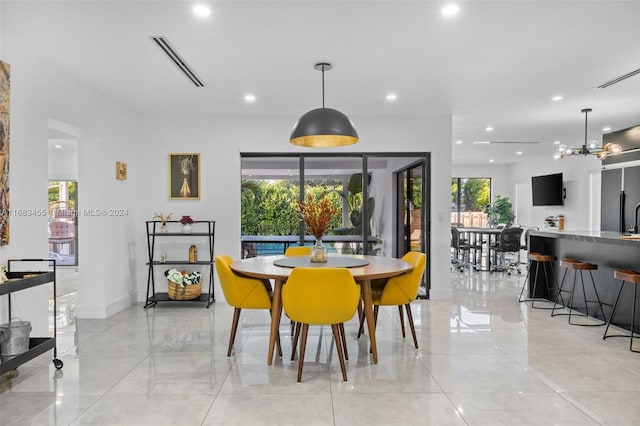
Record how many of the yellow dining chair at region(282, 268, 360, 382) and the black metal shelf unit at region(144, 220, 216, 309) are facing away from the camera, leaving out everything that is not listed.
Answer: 1

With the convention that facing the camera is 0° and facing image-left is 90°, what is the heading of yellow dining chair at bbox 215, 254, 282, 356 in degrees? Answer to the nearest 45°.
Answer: approximately 270°

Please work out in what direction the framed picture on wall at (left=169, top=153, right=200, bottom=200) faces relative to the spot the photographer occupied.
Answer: facing the viewer

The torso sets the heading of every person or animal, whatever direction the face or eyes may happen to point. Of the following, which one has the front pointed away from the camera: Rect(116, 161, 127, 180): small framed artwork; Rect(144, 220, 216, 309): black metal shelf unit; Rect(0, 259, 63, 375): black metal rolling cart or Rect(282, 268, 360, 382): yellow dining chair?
the yellow dining chair

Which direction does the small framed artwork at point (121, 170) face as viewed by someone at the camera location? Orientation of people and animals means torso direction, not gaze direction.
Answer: facing the viewer and to the right of the viewer

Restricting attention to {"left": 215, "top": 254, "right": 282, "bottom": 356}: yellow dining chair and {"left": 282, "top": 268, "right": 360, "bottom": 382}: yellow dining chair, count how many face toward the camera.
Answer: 0

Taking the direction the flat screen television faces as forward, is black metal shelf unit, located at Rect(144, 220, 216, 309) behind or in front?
in front

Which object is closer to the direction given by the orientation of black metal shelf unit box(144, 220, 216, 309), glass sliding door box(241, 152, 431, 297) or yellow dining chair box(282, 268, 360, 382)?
the yellow dining chair

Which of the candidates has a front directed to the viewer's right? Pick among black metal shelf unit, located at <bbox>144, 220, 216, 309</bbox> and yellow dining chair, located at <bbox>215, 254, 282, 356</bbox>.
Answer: the yellow dining chair

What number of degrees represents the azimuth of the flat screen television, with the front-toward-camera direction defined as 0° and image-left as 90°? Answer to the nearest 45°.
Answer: approximately 45°

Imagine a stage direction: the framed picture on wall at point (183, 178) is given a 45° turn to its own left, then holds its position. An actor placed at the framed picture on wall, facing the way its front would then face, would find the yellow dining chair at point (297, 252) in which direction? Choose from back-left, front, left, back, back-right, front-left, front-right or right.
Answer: front

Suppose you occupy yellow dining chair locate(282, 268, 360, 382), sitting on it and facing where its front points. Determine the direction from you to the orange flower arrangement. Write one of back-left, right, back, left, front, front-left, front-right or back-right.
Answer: front

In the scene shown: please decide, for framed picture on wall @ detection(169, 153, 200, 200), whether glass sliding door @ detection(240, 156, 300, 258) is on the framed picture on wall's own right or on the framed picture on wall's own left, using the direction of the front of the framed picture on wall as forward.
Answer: on the framed picture on wall's own left

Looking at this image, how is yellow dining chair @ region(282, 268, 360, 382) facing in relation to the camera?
away from the camera

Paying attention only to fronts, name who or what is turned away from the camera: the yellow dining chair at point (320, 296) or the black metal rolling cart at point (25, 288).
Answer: the yellow dining chair

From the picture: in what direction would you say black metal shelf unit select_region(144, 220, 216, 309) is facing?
toward the camera

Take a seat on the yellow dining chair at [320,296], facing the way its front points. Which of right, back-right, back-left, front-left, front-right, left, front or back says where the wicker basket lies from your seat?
front-left
